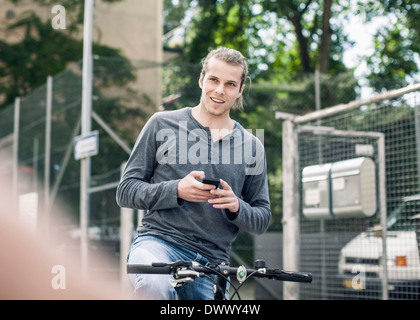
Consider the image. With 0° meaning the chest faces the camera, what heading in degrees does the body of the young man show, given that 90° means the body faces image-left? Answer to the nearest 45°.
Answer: approximately 0°

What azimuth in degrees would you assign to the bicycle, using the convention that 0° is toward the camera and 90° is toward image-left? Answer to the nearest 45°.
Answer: approximately 0°

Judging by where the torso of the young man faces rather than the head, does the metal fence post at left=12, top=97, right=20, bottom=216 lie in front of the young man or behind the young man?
behind
